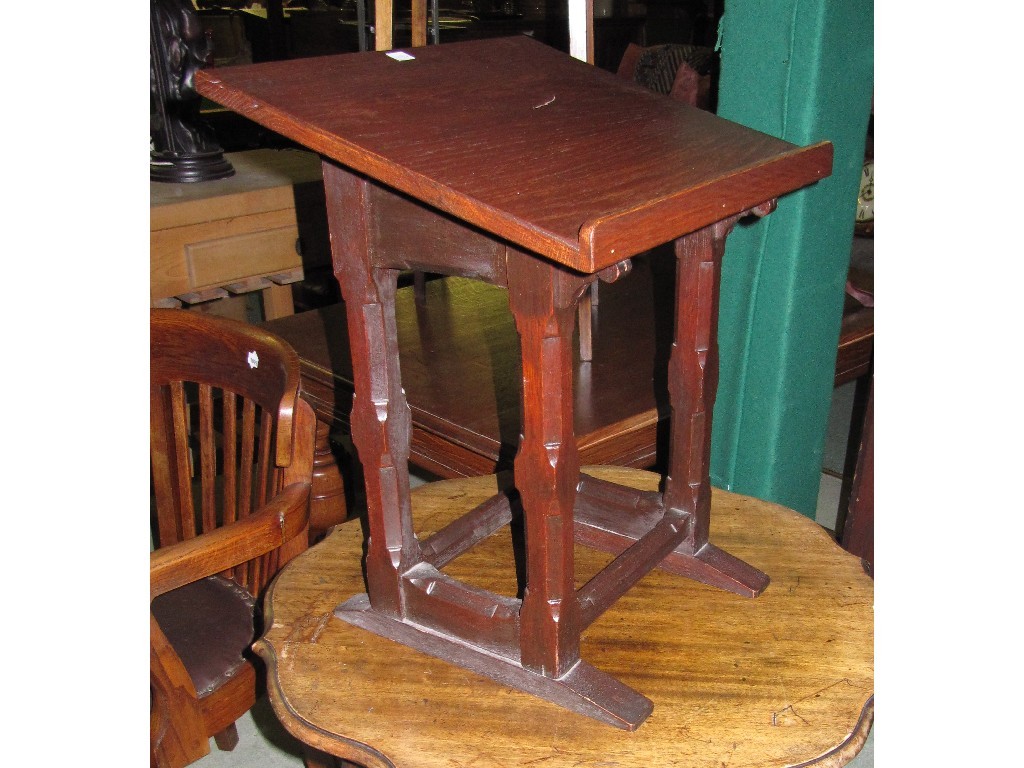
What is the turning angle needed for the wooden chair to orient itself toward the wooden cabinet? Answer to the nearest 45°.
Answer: approximately 135° to its right

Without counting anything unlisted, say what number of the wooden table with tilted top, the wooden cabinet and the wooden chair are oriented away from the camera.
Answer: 0

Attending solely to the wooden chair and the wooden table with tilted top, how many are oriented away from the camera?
0

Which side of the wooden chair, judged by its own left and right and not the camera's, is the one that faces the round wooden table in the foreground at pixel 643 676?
left

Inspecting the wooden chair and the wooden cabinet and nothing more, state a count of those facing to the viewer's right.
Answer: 0

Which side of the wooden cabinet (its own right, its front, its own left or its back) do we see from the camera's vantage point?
front

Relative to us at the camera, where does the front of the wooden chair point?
facing the viewer and to the left of the viewer

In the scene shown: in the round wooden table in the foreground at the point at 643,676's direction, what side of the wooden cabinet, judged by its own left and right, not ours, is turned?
front

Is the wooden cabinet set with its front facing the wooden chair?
yes

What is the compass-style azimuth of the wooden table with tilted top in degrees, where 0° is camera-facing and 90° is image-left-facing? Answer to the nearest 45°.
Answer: approximately 315°

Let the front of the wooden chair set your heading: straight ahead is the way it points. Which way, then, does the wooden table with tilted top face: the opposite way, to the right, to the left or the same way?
to the left

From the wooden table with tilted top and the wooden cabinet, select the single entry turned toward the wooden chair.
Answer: the wooden cabinet
